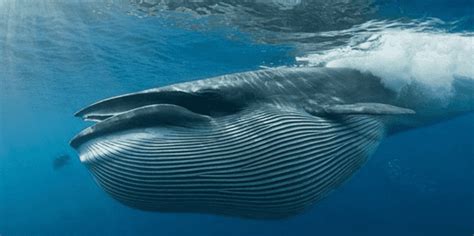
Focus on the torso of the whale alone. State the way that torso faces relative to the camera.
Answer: to the viewer's left
